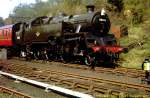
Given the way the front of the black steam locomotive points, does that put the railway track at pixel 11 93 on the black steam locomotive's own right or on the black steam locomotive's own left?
on the black steam locomotive's own right

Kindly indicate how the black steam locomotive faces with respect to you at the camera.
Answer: facing the viewer and to the right of the viewer

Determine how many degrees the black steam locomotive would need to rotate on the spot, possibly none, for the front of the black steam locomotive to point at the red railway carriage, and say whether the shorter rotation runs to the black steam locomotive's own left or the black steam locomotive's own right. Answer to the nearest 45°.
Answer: approximately 180°

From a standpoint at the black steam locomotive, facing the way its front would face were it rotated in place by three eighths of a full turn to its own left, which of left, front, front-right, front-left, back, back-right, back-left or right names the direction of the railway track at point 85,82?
back
